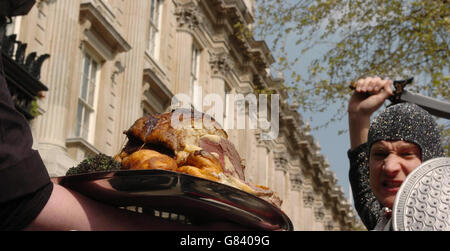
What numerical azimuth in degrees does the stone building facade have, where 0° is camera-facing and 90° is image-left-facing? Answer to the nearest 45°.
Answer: approximately 315°

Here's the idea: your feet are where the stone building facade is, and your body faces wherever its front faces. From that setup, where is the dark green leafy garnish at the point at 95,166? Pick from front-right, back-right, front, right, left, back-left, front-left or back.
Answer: front-right
